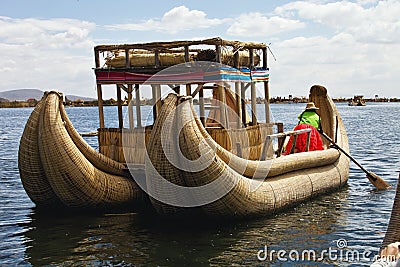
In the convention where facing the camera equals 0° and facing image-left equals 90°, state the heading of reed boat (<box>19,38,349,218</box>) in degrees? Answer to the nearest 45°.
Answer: approximately 45°
